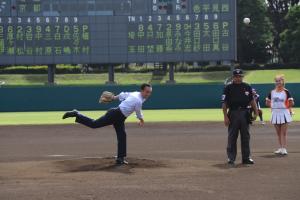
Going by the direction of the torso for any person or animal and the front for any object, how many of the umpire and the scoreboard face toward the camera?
2

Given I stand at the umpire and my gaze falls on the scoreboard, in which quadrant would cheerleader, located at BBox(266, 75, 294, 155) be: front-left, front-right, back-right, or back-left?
front-right

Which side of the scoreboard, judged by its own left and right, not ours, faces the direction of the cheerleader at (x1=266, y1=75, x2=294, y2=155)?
front

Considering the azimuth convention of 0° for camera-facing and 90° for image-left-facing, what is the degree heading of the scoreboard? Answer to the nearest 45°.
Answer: approximately 0°

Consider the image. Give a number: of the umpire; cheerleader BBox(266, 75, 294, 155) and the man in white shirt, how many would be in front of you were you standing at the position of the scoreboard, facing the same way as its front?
3

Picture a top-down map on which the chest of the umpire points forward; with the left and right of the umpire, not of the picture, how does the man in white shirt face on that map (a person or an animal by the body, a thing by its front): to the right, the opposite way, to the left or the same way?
to the left

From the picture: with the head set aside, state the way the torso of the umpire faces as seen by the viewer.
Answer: toward the camera

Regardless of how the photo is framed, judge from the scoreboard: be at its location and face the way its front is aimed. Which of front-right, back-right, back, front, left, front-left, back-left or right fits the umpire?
front

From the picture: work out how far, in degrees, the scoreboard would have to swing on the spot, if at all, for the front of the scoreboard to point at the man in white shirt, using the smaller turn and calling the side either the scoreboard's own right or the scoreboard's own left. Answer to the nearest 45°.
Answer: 0° — it already faces them

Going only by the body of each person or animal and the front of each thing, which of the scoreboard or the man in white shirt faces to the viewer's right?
the man in white shirt

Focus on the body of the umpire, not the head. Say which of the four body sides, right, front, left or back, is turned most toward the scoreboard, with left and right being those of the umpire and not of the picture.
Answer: back

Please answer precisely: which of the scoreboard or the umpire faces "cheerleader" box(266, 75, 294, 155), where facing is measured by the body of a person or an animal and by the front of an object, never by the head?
the scoreboard

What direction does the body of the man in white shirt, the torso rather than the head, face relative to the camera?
to the viewer's right
